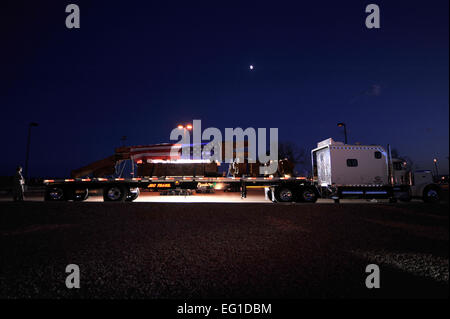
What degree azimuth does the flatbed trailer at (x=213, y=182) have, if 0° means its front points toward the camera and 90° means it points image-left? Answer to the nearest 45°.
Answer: approximately 270°

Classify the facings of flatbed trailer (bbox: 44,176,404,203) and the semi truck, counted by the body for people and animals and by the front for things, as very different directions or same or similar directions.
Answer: same or similar directions

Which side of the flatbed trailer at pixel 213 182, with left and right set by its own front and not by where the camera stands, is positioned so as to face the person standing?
back

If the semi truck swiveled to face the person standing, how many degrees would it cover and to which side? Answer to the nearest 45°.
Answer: approximately 180°

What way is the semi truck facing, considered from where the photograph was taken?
facing to the right of the viewer
